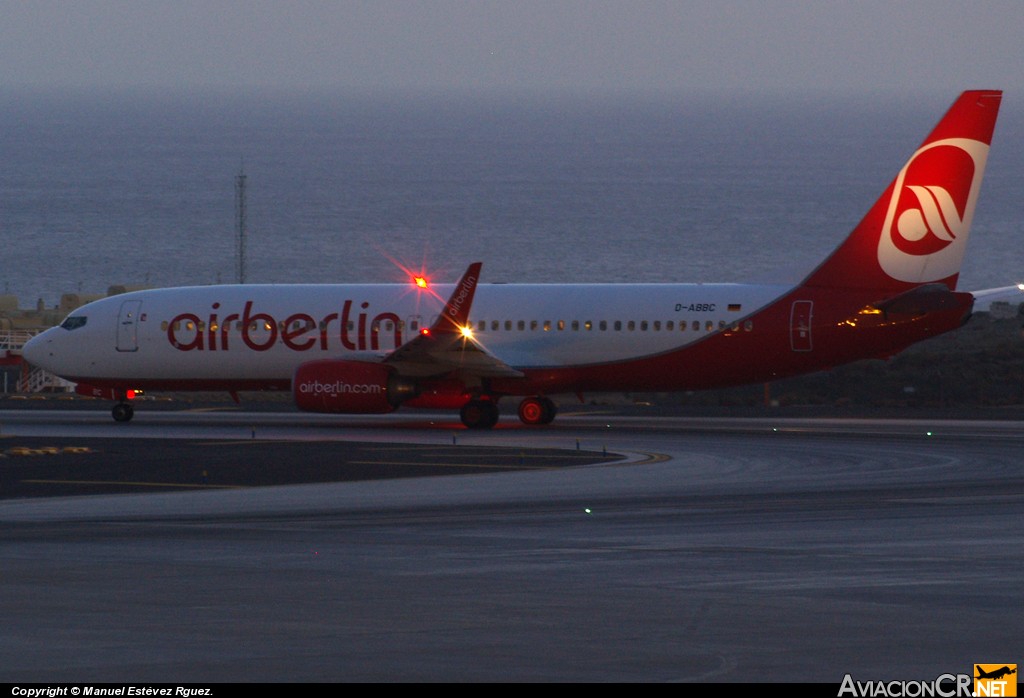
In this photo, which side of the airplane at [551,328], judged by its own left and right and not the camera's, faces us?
left
